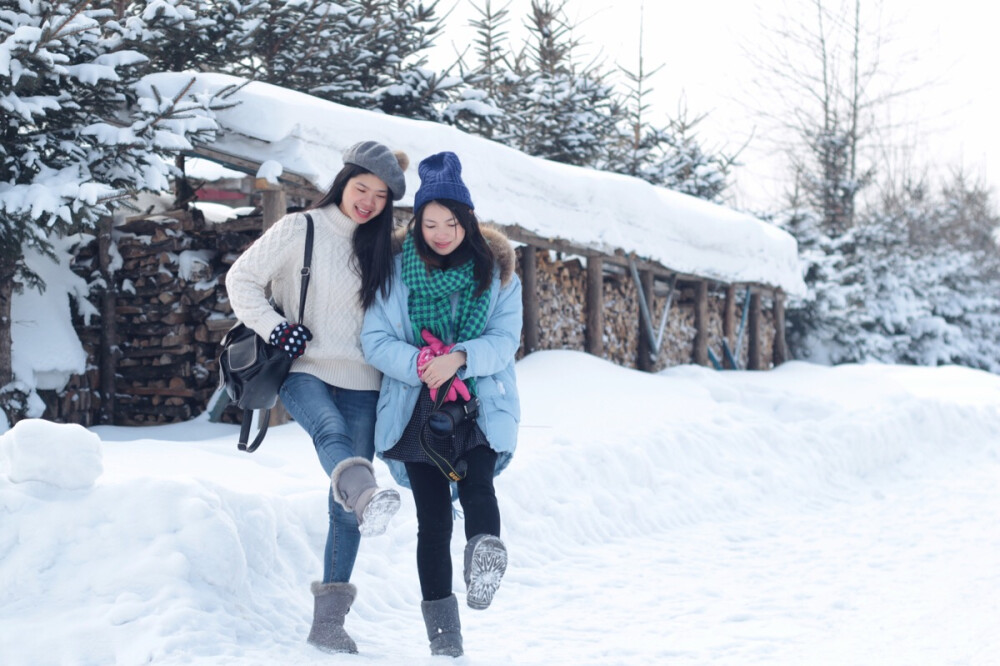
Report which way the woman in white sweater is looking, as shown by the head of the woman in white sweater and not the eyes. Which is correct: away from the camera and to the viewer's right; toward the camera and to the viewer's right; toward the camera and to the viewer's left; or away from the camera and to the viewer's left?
toward the camera and to the viewer's right

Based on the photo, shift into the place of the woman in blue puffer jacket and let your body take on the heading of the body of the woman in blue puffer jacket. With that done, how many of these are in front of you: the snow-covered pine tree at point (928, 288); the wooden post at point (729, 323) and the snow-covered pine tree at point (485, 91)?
0

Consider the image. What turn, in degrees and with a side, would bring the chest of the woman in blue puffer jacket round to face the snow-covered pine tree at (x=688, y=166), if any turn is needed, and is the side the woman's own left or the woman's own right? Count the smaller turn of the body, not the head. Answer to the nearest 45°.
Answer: approximately 180°

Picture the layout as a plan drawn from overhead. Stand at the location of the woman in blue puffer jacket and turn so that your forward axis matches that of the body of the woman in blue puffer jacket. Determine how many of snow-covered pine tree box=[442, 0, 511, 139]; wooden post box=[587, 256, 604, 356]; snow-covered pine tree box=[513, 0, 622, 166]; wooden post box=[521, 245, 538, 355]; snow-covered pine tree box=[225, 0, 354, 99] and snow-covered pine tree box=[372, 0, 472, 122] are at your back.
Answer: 6

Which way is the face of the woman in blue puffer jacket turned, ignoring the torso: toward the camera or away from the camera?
toward the camera

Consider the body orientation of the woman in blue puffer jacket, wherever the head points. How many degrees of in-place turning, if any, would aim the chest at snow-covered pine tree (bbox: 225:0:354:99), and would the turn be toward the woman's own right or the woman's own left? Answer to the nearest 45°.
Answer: approximately 180°

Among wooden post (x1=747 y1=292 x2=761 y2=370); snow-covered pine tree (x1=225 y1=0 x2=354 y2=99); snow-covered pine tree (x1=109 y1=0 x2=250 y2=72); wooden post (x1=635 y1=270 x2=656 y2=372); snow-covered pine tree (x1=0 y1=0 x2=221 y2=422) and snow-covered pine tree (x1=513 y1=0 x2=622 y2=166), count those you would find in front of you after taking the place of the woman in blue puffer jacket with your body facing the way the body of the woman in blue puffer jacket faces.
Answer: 0

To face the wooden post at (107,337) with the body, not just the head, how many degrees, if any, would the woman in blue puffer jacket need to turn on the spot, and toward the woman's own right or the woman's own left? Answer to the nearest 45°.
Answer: approximately 135° to the woman's own right

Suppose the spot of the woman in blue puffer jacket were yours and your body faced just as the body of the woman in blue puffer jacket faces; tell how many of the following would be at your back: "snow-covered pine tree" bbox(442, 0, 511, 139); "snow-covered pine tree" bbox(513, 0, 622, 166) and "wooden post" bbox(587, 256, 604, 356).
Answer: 3

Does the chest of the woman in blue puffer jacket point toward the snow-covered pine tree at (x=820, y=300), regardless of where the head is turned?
no

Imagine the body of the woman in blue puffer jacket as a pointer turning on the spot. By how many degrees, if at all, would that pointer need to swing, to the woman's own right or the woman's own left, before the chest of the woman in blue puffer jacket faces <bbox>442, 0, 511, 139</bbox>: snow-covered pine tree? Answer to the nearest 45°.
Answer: approximately 180°

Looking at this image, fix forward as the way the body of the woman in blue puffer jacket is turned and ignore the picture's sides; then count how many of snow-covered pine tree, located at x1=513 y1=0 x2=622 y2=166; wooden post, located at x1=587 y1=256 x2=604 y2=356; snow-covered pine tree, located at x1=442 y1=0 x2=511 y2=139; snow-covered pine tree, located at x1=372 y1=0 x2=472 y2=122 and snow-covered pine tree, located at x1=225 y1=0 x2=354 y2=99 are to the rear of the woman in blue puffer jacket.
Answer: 5

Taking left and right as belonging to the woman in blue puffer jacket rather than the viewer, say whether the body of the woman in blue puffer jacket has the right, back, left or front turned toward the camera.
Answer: front

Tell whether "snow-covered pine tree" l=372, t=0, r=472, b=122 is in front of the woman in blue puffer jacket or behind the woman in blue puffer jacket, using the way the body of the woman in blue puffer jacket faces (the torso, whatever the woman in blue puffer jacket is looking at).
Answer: behind

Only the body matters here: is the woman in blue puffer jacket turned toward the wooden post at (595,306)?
no

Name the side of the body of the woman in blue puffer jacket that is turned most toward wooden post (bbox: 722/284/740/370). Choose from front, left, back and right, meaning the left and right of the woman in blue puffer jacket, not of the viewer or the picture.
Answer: back
